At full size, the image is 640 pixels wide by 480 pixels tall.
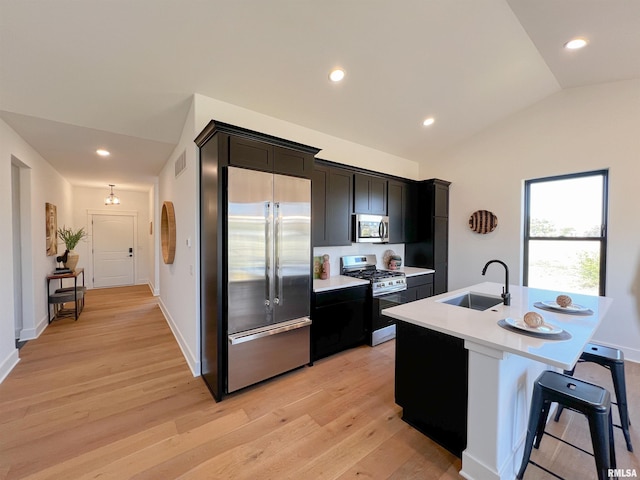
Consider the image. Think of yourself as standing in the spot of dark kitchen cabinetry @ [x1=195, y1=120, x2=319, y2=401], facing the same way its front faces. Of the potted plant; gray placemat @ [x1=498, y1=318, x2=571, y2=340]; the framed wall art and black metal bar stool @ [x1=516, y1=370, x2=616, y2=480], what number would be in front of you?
2

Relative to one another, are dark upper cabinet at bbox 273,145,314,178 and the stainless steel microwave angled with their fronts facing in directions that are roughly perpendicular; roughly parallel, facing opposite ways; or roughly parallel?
roughly parallel

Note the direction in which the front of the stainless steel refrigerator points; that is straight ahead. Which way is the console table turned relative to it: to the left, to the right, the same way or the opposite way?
to the left

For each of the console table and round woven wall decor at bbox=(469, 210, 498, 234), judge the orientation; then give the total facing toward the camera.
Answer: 1

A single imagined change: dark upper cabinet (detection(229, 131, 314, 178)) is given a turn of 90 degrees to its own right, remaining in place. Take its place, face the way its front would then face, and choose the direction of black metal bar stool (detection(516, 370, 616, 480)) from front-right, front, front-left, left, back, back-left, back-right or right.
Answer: left

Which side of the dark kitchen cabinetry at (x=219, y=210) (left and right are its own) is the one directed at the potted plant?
back

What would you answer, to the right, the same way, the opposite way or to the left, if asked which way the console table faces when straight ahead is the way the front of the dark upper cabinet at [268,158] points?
to the left

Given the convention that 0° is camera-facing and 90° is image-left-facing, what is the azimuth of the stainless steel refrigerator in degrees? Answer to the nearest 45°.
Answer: approximately 315°

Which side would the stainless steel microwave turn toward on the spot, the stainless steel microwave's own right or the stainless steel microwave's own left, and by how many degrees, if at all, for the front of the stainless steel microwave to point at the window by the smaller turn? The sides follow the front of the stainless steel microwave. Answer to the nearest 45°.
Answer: approximately 45° to the stainless steel microwave's own left

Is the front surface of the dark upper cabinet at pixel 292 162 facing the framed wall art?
no

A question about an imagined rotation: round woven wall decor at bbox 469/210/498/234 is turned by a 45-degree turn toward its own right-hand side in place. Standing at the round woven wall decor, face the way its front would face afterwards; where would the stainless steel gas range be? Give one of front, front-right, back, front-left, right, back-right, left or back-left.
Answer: front

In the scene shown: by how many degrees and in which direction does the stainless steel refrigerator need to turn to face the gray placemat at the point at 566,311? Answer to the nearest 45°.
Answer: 0° — it already faces it

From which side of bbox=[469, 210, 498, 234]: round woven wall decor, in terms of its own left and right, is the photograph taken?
front

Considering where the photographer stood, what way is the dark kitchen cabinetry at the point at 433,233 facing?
facing the viewer and to the right of the viewer

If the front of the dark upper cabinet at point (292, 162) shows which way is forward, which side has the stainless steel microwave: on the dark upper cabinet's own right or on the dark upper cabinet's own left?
on the dark upper cabinet's own left
